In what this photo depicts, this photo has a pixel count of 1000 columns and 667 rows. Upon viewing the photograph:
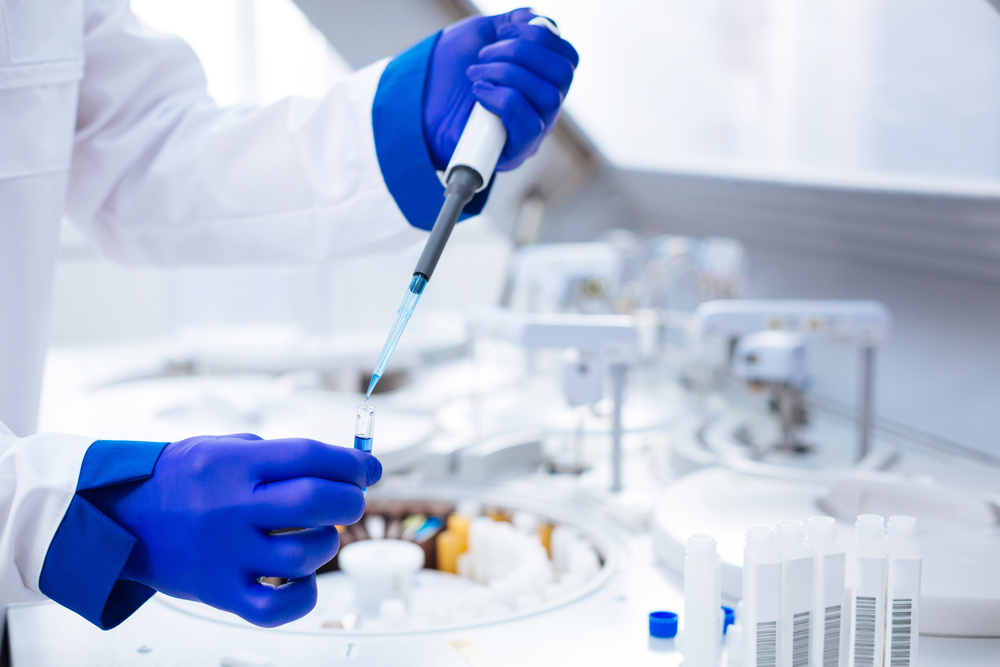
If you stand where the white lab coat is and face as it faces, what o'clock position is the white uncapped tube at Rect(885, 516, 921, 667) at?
The white uncapped tube is roughly at 12 o'clock from the white lab coat.

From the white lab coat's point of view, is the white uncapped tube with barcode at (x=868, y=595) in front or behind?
in front

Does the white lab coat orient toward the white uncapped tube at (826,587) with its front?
yes

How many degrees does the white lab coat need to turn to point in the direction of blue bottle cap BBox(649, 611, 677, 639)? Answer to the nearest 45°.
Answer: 0° — it already faces it

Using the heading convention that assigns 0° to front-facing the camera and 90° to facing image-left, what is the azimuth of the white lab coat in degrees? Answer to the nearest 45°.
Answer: approximately 315°

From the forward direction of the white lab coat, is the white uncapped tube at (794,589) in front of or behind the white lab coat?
in front
